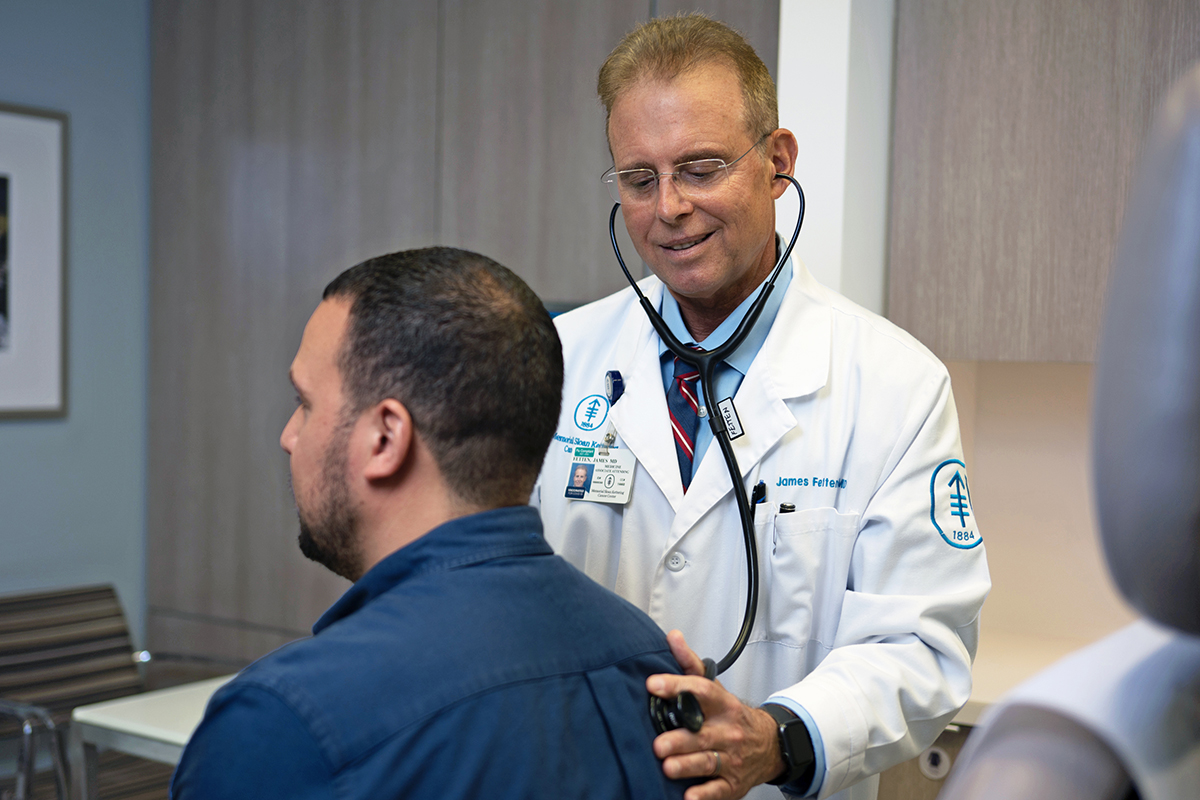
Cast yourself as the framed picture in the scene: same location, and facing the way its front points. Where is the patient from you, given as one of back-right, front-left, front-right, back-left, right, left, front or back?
front-right

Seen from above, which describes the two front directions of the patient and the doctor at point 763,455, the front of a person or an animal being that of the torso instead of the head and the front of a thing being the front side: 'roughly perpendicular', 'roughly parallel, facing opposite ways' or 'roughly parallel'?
roughly perpendicular

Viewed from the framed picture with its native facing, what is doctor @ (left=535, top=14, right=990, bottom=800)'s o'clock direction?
The doctor is roughly at 1 o'clock from the framed picture.

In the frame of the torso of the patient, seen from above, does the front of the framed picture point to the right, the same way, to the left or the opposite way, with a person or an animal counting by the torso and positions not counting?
the opposite way

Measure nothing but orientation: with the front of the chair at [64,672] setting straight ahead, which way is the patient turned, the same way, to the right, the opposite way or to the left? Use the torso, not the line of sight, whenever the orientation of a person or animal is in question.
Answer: the opposite way

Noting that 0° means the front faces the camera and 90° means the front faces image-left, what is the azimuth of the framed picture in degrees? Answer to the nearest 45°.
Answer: approximately 315°

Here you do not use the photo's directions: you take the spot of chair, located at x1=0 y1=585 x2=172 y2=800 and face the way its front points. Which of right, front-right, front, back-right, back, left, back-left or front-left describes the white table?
front-right

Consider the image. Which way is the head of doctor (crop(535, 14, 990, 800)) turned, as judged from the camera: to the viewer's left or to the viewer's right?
to the viewer's left

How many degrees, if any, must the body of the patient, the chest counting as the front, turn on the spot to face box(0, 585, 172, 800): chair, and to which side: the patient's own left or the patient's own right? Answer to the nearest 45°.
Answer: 0° — they already face it
